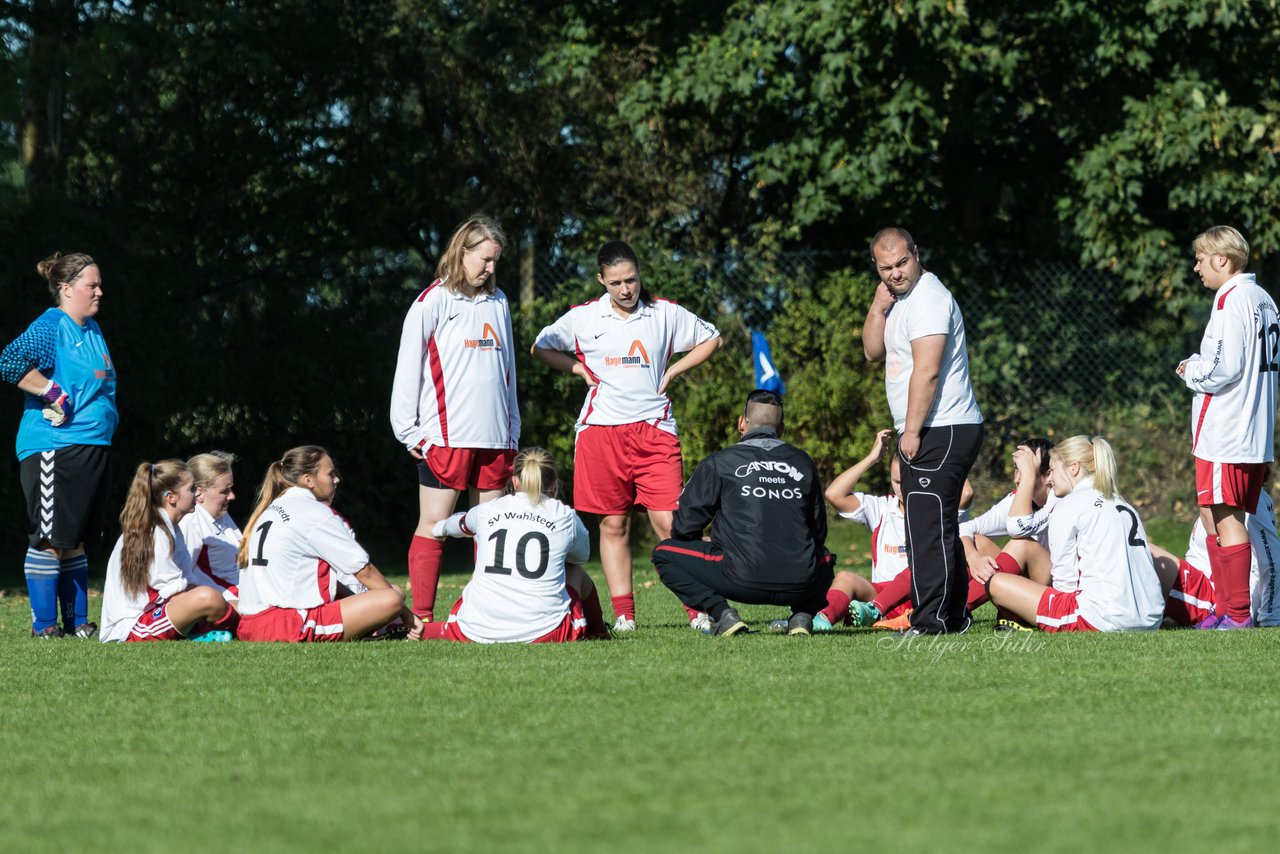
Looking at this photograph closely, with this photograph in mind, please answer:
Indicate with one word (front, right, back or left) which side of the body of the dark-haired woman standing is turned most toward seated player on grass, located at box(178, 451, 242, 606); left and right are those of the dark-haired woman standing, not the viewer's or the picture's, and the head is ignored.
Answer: right

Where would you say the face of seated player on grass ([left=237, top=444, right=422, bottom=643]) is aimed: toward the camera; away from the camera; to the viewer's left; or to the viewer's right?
to the viewer's right

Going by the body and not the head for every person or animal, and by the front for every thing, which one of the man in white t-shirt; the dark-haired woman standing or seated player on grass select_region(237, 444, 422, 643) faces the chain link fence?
the seated player on grass

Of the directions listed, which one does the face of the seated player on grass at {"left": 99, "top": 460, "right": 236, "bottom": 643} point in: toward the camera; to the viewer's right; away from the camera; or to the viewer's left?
to the viewer's right

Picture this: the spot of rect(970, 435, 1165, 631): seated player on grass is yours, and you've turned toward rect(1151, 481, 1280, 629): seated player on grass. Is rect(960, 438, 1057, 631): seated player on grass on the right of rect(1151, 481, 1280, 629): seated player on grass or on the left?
left

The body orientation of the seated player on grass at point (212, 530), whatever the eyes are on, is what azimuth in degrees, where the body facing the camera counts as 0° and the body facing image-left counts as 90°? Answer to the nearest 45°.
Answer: approximately 315°

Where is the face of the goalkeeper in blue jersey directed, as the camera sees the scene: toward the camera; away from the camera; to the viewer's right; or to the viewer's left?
to the viewer's right

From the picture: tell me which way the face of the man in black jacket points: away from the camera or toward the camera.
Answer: away from the camera

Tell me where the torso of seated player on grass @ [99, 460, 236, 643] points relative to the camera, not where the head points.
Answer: to the viewer's right

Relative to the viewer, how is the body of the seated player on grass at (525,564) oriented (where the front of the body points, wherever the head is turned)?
away from the camera

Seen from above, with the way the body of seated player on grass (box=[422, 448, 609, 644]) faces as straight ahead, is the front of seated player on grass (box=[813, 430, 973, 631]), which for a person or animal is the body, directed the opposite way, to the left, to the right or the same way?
the opposite way
